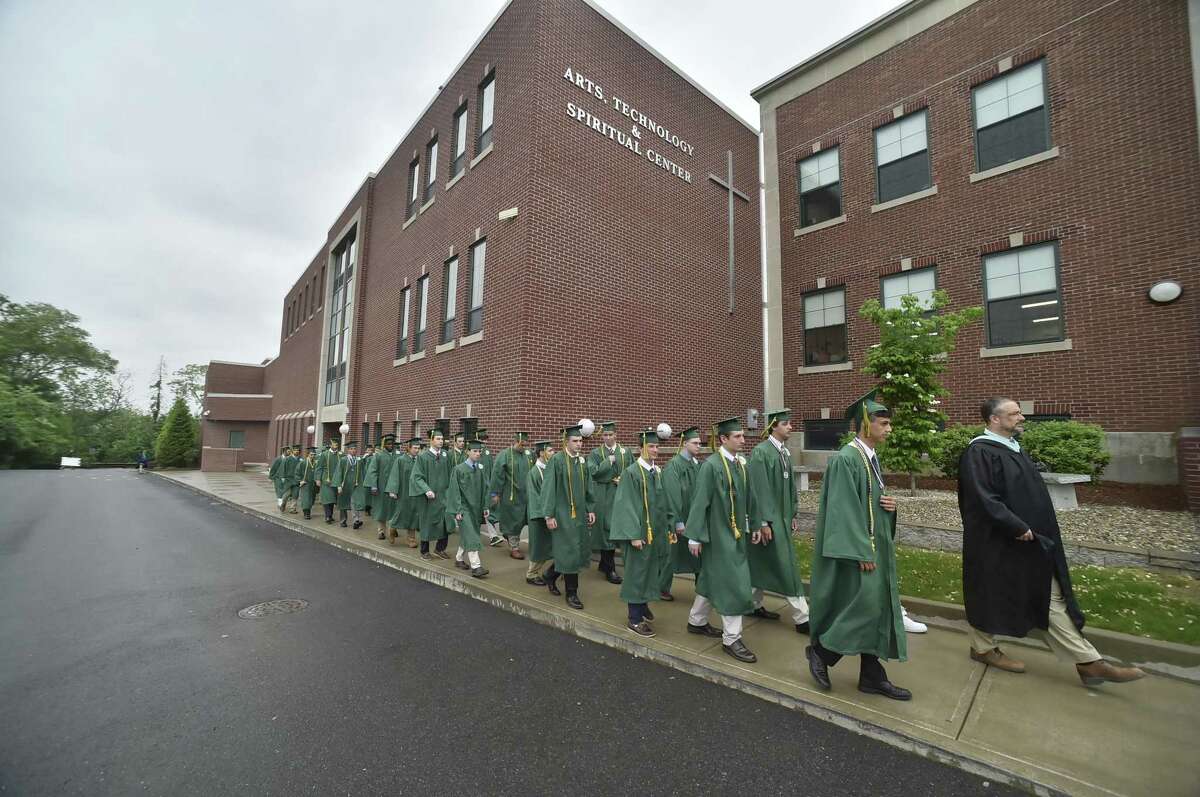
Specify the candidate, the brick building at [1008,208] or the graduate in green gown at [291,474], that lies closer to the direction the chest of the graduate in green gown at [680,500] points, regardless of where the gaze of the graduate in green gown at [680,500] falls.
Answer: the brick building

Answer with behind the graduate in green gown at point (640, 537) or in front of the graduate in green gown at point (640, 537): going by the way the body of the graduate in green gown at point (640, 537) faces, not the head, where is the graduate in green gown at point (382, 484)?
behind

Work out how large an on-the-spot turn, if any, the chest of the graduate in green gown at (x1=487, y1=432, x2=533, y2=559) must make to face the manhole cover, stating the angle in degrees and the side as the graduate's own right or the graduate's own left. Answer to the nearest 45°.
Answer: approximately 90° to the graduate's own right

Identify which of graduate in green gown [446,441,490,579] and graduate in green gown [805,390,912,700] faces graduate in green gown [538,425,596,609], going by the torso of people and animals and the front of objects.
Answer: graduate in green gown [446,441,490,579]

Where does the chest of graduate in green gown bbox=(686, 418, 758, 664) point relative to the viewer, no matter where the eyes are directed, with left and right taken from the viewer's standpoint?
facing the viewer and to the right of the viewer

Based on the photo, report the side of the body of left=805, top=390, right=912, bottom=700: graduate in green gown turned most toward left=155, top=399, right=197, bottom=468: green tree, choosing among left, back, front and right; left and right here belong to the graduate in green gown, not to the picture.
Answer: back

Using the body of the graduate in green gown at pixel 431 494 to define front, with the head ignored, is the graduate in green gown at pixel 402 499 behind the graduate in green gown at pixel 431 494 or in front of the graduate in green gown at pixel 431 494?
behind

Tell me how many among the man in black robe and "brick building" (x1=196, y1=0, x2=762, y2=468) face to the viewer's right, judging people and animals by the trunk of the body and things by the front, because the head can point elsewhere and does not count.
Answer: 1

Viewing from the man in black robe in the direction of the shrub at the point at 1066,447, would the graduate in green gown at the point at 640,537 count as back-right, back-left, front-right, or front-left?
back-left

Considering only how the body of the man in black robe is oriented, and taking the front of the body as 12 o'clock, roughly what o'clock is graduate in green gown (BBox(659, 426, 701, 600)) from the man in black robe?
The graduate in green gown is roughly at 6 o'clock from the man in black robe.

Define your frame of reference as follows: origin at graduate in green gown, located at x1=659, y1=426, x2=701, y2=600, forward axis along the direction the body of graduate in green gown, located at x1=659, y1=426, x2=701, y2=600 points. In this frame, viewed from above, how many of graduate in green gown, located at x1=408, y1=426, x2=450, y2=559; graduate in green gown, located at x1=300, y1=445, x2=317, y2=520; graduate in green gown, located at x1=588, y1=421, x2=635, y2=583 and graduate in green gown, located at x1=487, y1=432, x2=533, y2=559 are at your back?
4

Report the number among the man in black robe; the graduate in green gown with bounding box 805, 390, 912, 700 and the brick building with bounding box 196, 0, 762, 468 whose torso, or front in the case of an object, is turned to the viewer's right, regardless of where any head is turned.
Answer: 2

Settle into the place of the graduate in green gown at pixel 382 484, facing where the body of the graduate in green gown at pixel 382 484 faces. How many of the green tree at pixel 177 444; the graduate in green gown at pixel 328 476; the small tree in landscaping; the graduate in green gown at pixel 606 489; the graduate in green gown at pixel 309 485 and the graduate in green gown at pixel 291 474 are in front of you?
2

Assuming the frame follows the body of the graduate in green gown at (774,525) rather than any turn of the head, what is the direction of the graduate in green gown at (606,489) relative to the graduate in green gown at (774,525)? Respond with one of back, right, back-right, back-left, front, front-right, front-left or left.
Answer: back
